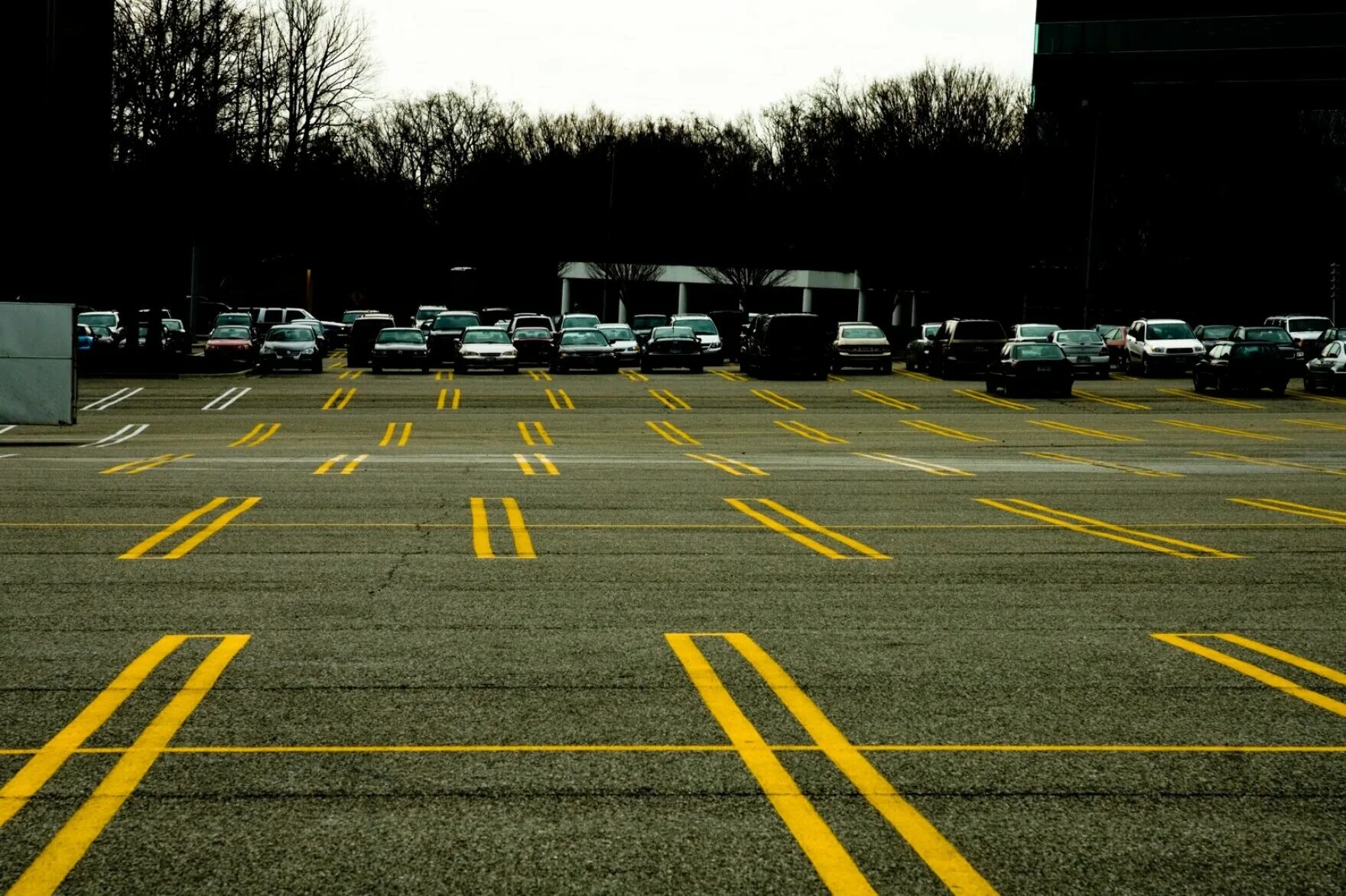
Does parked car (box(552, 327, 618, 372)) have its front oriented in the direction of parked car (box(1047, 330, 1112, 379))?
no

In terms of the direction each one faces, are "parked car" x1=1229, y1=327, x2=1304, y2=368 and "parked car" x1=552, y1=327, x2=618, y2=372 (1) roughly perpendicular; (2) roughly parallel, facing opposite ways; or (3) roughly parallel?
roughly parallel

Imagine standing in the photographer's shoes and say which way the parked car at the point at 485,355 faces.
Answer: facing the viewer

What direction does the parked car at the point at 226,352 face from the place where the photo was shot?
facing the viewer

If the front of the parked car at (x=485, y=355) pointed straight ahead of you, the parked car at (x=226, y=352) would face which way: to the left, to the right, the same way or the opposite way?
the same way

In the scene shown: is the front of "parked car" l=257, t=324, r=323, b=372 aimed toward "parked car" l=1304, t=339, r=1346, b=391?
no

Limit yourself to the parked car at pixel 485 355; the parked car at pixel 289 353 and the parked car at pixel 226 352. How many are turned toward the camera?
3

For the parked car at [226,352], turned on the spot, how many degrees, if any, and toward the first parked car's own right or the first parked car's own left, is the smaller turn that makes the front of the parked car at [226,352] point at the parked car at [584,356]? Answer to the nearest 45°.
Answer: approximately 90° to the first parked car's own left

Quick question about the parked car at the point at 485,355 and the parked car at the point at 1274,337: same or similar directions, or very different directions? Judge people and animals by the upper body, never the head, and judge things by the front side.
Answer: same or similar directions

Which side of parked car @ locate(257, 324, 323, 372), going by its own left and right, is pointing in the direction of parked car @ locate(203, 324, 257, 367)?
right

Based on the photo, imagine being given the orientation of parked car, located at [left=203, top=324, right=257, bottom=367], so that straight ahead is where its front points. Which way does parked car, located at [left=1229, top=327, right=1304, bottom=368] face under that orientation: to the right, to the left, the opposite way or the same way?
the same way

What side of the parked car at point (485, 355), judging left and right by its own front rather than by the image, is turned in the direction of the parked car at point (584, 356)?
left

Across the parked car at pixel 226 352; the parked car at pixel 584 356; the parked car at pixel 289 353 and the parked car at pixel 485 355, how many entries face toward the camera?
4

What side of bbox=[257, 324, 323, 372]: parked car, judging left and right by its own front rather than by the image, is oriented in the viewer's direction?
front

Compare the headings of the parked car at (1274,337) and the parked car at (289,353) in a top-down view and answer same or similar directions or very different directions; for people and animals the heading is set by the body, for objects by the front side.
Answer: same or similar directions

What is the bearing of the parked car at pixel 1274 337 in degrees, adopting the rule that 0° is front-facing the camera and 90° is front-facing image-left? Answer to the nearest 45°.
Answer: approximately 315°

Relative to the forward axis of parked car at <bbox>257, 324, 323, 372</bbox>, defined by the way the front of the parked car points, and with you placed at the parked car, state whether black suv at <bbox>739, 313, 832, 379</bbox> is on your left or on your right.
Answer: on your left

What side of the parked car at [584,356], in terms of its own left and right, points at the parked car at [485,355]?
right

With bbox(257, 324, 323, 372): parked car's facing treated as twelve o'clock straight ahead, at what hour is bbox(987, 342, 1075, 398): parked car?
bbox(987, 342, 1075, 398): parked car is roughly at 10 o'clock from bbox(257, 324, 323, 372): parked car.

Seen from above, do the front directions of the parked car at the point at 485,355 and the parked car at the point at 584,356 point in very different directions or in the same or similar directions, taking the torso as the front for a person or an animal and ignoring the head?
same or similar directions
